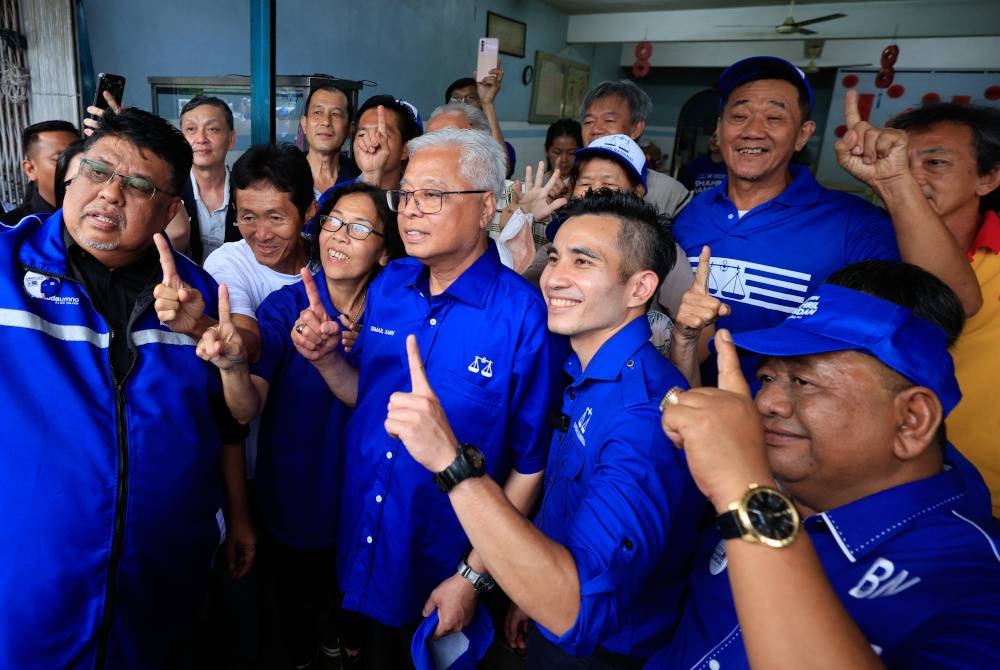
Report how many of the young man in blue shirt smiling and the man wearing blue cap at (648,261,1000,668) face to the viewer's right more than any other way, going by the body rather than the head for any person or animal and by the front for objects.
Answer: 0

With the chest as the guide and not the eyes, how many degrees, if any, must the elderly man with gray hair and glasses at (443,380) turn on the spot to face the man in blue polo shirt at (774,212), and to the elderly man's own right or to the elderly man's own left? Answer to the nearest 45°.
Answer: approximately 135° to the elderly man's own left

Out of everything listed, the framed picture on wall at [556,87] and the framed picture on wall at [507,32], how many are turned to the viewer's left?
0

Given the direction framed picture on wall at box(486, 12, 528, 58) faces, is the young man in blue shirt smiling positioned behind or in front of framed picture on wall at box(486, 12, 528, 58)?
in front

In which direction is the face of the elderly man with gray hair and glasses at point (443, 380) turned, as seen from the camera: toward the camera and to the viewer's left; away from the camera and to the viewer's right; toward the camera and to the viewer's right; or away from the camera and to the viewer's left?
toward the camera and to the viewer's left

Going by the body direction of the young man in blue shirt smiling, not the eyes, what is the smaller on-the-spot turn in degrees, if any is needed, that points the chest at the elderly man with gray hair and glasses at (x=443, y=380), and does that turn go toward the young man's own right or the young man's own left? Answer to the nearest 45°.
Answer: approximately 90° to the young man's own right

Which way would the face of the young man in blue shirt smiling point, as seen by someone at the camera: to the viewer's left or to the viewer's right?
to the viewer's left

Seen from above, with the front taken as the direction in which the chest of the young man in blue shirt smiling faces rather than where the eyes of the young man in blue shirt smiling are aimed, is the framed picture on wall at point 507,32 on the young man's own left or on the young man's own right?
on the young man's own right

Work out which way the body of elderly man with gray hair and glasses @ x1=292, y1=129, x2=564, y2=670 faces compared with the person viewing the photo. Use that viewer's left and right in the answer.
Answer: facing the viewer and to the left of the viewer

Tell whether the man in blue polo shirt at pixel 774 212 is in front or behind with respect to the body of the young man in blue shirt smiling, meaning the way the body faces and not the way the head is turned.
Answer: behind
